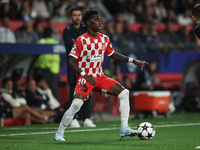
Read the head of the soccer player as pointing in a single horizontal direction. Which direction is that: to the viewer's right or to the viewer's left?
to the viewer's right

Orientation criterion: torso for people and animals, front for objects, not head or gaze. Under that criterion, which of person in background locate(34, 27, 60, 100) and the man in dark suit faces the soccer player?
the man in dark suit

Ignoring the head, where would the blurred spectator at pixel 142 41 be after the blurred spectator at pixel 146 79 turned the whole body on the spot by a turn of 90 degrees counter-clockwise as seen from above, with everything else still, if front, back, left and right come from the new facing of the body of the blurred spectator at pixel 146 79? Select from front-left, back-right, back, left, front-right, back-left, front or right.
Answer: front-left

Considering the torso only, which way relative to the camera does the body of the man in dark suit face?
toward the camera
